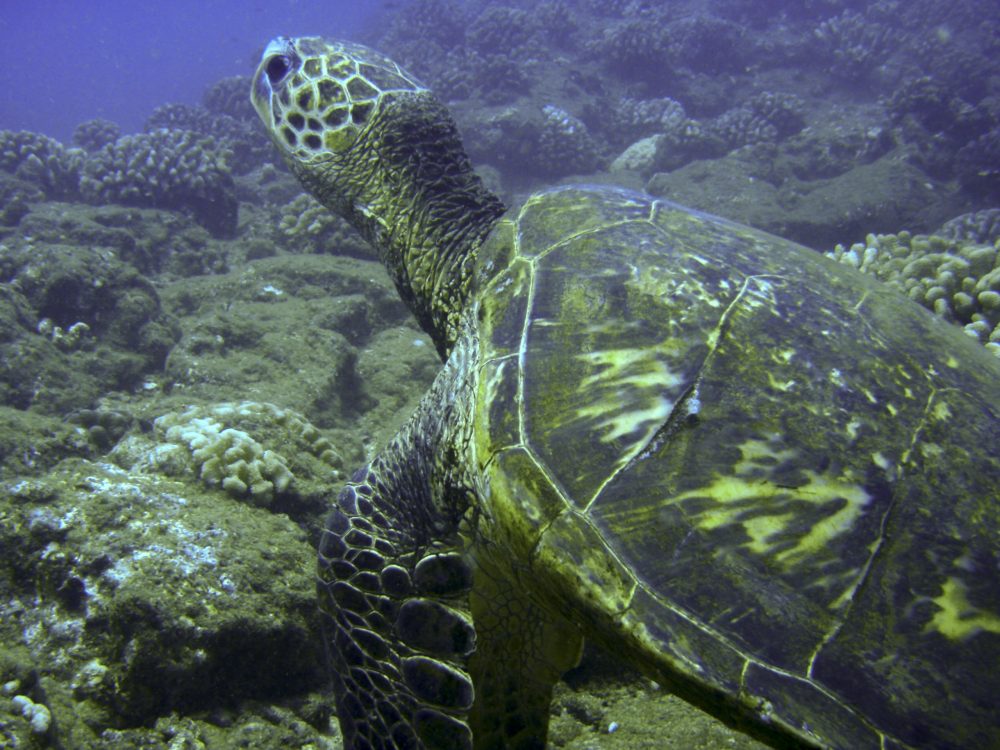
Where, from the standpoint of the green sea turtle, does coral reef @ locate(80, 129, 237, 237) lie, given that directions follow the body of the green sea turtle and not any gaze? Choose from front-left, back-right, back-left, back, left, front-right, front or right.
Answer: front-right

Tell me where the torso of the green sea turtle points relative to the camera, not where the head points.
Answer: to the viewer's left

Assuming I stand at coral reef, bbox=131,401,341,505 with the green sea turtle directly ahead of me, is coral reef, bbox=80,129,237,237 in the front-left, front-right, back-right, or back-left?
back-left

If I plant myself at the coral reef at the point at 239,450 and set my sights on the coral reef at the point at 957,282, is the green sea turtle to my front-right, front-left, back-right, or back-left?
front-right

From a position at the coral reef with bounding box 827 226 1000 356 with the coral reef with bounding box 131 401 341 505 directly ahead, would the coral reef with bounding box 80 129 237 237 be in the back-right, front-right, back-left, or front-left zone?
front-right

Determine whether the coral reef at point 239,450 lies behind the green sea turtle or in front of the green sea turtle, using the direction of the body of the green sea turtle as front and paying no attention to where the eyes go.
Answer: in front

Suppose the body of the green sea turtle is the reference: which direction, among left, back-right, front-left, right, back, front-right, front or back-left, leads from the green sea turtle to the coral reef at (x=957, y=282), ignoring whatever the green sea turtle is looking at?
back-right
